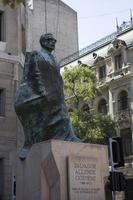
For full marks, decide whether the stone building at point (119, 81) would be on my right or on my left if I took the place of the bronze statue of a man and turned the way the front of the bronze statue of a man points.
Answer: on my left

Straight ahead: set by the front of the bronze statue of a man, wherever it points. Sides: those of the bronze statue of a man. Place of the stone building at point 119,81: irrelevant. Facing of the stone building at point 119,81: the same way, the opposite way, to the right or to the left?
to the right

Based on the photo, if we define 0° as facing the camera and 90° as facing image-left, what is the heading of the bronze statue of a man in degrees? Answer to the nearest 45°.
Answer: approximately 315°

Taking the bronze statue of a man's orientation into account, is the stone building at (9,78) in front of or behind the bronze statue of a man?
behind

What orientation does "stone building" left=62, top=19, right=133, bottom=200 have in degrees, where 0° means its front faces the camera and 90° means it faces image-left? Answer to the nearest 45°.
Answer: approximately 45°

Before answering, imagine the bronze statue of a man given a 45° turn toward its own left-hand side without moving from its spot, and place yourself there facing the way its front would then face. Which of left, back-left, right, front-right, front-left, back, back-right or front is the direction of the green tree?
left
